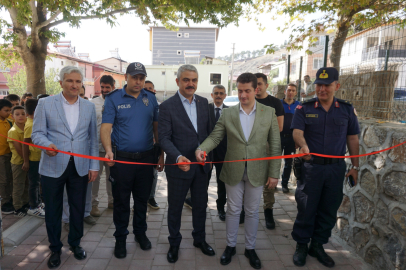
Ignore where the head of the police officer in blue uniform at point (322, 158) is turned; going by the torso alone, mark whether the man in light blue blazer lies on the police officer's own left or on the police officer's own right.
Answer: on the police officer's own right

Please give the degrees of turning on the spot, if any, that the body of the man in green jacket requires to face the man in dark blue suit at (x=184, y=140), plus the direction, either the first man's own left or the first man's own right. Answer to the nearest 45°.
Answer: approximately 90° to the first man's own right

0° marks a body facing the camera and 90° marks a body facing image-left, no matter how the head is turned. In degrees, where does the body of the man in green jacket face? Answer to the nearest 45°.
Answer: approximately 0°

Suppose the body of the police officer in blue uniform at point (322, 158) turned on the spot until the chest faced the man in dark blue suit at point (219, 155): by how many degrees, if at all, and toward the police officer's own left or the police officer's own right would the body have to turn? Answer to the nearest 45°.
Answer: approximately 135° to the police officer's own right

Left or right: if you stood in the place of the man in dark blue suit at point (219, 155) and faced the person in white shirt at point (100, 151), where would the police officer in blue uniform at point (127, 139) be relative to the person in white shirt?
left

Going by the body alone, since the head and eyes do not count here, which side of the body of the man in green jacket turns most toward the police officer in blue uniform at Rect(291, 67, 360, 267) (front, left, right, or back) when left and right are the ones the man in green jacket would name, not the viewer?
left
